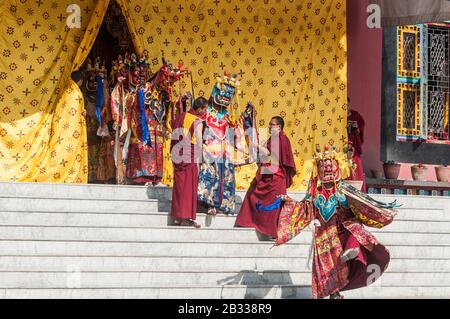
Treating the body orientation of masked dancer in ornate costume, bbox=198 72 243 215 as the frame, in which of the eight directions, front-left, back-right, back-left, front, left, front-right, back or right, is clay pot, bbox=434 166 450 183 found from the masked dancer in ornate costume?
back-left

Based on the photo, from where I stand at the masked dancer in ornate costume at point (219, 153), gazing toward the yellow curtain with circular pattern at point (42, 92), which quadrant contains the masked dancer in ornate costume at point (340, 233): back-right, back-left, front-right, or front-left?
back-left

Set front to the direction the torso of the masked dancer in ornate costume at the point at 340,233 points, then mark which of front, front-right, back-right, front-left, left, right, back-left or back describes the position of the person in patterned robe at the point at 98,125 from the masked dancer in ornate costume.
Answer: back-right

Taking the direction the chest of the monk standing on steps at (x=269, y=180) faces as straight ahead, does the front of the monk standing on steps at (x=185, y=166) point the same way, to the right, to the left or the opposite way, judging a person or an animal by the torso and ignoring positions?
the opposite way

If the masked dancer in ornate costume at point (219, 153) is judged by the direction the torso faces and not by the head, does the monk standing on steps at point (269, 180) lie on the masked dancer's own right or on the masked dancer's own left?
on the masked dancer's own left

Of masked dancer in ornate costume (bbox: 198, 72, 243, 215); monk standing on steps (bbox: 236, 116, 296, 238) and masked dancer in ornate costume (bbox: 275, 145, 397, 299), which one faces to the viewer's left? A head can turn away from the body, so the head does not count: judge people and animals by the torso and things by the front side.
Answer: the monk standing on steps

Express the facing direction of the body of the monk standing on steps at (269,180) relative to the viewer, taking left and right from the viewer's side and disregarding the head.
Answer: facing to the left of the viewer

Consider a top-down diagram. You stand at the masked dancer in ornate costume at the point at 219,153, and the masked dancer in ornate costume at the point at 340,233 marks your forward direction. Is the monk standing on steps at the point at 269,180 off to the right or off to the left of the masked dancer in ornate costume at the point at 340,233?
left

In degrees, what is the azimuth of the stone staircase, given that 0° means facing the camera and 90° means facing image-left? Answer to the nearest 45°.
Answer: approximately 0°
